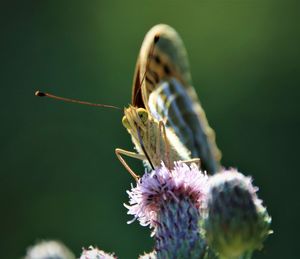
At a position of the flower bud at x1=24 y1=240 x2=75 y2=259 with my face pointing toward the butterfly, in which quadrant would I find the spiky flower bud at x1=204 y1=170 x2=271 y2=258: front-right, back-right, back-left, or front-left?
front-right

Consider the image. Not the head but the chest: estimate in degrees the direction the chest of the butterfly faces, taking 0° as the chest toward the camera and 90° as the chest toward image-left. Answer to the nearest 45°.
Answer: approximately 45°

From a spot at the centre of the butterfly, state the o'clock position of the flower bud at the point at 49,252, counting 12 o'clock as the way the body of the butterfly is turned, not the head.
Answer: The flower bud is roughly at 1 o'clock from the butterfly.

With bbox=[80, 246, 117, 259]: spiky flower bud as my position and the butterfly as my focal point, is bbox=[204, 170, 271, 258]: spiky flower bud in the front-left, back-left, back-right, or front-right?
front-right

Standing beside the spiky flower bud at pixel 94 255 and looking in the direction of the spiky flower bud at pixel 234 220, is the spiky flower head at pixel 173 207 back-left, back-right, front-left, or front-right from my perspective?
front-left
